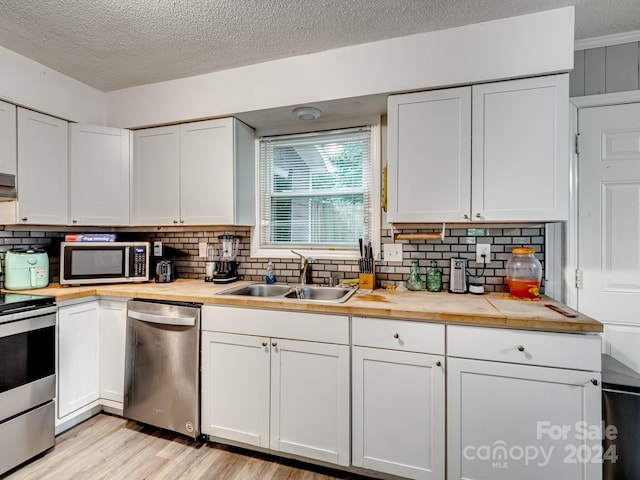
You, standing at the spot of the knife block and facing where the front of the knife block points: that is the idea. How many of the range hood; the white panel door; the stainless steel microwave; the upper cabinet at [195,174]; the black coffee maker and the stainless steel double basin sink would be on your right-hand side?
5

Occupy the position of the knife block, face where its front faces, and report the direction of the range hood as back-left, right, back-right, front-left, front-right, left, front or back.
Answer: right

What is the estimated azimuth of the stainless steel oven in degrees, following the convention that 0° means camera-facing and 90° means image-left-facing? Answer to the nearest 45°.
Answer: approximately 315°

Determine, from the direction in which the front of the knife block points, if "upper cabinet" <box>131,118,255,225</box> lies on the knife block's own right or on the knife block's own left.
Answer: on the knife block's own right

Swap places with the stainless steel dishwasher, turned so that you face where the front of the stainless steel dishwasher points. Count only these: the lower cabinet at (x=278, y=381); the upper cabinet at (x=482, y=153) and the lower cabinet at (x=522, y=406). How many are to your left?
3

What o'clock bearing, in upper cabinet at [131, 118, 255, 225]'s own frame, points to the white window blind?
The white window blind is roughly at 8 o'clock from the upper cabinet.

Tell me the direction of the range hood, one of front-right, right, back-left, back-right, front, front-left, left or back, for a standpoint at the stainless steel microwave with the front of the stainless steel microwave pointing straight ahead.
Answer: right

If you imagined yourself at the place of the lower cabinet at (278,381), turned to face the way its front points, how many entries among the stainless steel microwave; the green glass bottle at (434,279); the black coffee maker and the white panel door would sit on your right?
2

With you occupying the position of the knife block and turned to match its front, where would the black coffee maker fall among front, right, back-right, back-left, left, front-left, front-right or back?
right

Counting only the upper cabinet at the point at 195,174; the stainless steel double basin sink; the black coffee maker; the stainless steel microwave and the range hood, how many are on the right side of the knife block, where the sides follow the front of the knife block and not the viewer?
5

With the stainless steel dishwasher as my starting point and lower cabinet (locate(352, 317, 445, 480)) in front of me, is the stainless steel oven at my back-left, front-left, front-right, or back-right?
back-right

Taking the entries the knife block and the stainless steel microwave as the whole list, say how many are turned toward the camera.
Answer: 2
